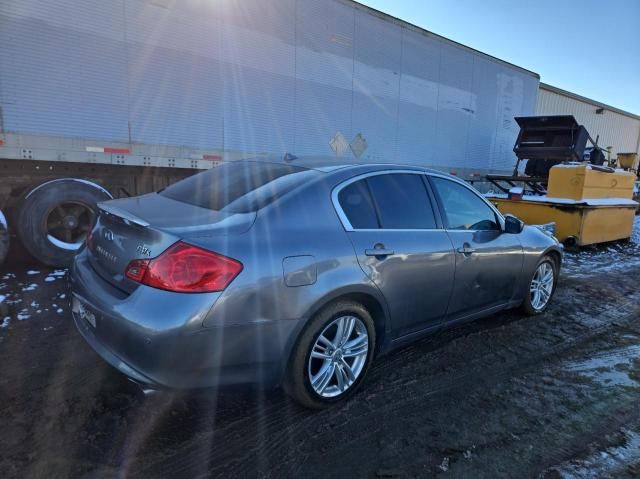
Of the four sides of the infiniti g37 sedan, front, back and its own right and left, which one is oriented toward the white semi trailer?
left

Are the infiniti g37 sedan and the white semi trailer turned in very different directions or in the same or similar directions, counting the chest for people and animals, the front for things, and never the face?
same or similar directions

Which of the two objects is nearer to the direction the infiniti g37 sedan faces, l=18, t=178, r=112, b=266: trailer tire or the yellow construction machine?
the yellow construction machine

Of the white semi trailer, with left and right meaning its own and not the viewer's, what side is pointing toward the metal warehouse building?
front

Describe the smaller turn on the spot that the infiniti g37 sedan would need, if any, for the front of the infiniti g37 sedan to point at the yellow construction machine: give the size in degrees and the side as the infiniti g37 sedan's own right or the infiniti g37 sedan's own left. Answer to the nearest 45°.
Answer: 0° — it already faces it

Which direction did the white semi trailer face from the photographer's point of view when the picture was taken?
facing away from the viewer and to the right of the viewer

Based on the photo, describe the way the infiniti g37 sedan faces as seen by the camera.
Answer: facing away from the viewer and to the right of the viewer

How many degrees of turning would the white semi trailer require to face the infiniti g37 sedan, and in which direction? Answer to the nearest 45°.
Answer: approximately 135° to its right

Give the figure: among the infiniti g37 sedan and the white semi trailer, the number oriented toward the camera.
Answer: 0

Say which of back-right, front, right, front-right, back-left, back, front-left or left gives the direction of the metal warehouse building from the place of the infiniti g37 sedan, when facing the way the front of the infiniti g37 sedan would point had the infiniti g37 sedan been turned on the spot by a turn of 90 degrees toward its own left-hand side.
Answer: right

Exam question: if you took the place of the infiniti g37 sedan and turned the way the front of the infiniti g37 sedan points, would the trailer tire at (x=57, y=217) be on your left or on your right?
on your left
